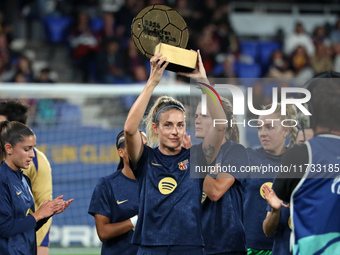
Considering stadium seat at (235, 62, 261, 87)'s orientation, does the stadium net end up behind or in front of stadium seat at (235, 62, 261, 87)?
in front

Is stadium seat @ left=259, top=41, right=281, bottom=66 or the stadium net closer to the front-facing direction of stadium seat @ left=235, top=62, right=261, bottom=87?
the stadium net

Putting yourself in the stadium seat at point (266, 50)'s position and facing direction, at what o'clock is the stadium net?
The stadium net is roughly at 1 o'clock from the stadium seat.

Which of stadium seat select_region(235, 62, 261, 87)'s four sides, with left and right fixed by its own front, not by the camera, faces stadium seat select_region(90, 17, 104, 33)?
right

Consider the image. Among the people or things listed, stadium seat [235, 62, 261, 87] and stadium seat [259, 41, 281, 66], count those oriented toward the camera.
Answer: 2

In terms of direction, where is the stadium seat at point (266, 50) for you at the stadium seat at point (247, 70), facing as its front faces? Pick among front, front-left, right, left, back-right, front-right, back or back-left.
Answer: back-left

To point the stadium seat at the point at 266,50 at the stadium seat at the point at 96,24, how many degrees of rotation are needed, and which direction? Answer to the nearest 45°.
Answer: approximately 90° to its right

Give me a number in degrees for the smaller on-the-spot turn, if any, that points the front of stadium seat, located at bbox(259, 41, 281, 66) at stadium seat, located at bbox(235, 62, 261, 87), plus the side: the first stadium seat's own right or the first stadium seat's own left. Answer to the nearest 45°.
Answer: approximately 45° to the first stadium seat's own right

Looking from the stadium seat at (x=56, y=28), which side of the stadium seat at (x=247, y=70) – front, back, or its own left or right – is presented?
right

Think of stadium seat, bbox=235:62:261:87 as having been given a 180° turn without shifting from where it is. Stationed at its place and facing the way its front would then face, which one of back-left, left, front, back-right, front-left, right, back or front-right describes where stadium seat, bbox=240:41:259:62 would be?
front

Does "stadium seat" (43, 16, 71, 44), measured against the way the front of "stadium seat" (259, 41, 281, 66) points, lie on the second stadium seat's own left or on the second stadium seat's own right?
on the second stadium seat's own right

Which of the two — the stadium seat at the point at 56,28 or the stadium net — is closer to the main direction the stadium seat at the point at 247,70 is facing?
the stadium net

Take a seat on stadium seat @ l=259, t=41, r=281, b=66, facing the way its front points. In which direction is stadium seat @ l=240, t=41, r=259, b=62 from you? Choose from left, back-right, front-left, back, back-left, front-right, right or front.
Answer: right

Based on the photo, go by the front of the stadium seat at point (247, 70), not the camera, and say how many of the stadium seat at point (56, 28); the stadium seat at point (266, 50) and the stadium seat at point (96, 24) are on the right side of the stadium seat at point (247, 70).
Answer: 2

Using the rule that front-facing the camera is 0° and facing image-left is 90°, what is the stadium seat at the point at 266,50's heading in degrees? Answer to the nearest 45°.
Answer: approximately 0°
